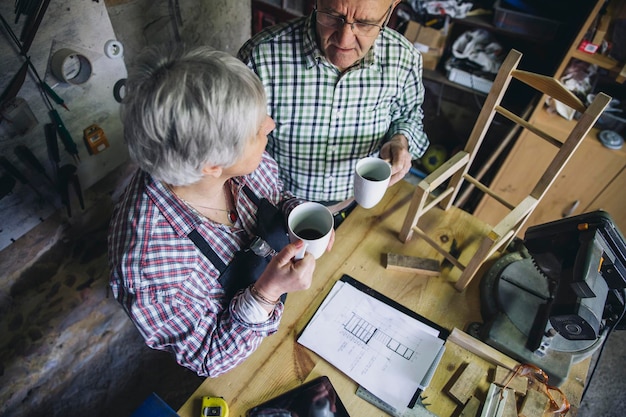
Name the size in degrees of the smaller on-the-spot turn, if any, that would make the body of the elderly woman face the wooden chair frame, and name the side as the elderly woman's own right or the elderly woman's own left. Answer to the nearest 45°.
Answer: approximately 45° to the elderly woman's own left

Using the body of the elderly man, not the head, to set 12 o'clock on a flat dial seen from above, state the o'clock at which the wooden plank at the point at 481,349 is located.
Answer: The wooden plank is roughly at 11 o'clock from the elderly man.

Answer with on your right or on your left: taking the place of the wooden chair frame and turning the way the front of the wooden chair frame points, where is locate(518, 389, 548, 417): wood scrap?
on your left

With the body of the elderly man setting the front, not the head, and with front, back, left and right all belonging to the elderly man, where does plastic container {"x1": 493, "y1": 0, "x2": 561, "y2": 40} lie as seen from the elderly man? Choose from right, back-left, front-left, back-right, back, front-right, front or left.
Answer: back-left

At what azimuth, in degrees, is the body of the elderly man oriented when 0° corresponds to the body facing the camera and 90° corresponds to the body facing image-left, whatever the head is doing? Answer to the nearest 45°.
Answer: approximately 0°

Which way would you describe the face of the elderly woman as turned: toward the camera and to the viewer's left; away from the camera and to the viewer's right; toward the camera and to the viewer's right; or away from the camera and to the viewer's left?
away from the camera and to the viewer's right

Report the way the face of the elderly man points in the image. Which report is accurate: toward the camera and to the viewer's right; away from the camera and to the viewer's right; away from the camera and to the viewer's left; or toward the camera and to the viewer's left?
toward the camera and to the viewer's left

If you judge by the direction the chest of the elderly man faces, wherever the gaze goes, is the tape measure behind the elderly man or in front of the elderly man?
in front

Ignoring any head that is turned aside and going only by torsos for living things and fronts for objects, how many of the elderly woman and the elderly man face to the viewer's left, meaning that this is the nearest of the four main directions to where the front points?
0

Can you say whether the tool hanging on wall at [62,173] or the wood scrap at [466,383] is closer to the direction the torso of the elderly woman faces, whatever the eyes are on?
the wood scrap
